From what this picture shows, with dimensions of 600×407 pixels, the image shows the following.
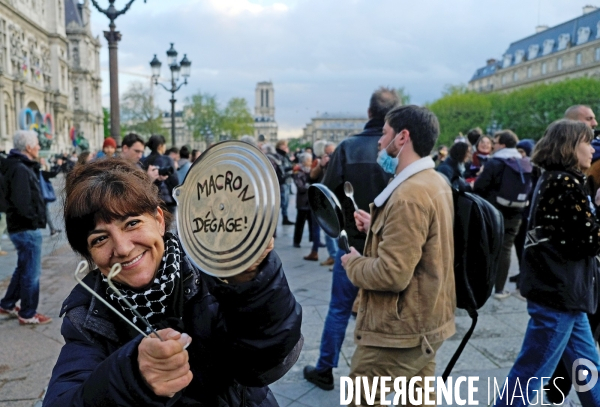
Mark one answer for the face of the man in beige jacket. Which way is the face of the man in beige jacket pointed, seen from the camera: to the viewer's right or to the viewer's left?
to the viewer's left

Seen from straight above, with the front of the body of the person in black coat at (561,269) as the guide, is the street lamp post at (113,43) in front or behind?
behind

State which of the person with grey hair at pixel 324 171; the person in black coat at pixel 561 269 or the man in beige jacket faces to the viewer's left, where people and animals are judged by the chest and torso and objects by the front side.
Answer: the man in beige jacket

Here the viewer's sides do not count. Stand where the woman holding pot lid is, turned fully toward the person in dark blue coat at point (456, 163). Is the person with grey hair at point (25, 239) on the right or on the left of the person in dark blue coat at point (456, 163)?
left

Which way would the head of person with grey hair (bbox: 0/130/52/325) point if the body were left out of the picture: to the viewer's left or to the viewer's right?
to the viewer's right

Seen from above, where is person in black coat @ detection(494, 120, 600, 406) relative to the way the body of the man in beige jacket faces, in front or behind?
behind

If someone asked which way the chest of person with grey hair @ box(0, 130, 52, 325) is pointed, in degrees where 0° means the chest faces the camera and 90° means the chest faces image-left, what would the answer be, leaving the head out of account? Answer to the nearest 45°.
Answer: approximately 270°

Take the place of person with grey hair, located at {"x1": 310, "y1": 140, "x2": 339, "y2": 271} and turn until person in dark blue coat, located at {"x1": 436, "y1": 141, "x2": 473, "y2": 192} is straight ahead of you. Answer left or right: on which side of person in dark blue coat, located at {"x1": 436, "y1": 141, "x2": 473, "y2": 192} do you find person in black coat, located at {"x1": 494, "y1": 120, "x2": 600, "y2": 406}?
right

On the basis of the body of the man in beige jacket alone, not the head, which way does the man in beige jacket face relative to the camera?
to the viewer's left

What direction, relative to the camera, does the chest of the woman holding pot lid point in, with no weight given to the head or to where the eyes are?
toward the camera

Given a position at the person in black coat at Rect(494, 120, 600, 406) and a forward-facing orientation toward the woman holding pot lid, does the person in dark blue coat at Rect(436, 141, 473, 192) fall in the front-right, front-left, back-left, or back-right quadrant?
back-right
